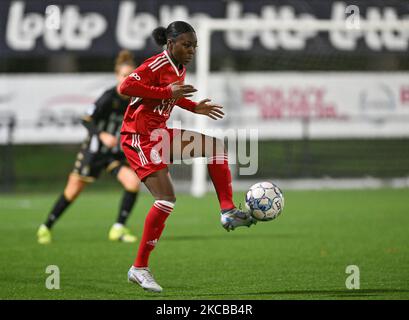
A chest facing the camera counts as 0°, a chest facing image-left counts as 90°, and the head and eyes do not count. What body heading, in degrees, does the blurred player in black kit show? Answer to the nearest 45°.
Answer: approximately 315°

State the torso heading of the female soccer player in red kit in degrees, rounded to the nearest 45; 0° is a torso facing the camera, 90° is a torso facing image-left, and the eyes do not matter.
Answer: approximately 315°

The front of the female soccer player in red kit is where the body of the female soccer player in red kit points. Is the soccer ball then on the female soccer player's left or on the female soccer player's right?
on the female soccer player's left

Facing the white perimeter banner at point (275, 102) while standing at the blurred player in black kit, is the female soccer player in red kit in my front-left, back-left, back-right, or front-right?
back-right

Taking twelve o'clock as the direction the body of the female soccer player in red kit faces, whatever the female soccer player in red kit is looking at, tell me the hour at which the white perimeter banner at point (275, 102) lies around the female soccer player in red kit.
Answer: The white perimeter banner is roughly at 8 o'clock from the female soccer player in red kit.

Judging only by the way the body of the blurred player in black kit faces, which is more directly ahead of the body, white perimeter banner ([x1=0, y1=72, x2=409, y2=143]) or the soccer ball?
the soccer ball
